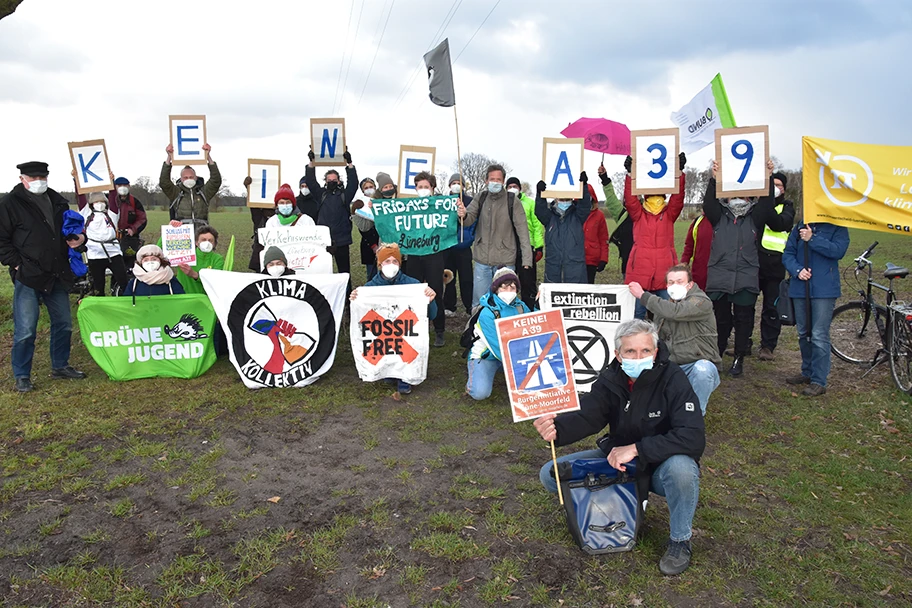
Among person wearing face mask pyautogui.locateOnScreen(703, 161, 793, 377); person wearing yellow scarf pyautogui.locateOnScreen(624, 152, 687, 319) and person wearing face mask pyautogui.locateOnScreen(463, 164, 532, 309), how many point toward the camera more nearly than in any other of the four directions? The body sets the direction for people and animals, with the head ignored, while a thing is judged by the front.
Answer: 3

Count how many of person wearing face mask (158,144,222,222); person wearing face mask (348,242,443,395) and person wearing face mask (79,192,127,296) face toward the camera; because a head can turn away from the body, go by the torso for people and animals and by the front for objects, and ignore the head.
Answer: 3

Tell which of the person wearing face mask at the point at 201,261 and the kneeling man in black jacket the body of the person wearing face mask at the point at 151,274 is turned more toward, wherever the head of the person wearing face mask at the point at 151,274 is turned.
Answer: the kneeling man in black jacket

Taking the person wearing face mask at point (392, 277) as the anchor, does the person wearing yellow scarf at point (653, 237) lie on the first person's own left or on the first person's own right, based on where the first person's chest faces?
on the first person's own left

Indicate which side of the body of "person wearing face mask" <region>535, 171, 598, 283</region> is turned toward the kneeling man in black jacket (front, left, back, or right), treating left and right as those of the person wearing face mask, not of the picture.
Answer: front

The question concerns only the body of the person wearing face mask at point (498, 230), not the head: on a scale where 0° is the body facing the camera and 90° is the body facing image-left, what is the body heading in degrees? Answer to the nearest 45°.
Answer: approximately 0°

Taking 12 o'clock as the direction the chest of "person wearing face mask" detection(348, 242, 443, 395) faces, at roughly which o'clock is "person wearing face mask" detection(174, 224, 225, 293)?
"person wearing face mask" detection(174, 224, 225, 293) is roughly at 4 o'clock from "person wearing face mask" detection(348, 242, 443, 395).

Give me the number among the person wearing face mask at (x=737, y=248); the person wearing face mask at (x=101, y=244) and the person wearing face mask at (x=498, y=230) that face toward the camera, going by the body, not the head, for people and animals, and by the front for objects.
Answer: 3

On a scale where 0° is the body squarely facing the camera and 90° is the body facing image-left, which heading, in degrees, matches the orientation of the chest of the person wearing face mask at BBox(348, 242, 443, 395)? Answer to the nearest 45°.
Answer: approximately 0°

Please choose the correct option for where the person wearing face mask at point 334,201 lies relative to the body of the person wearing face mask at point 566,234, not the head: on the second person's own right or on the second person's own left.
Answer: on the second person's own right
